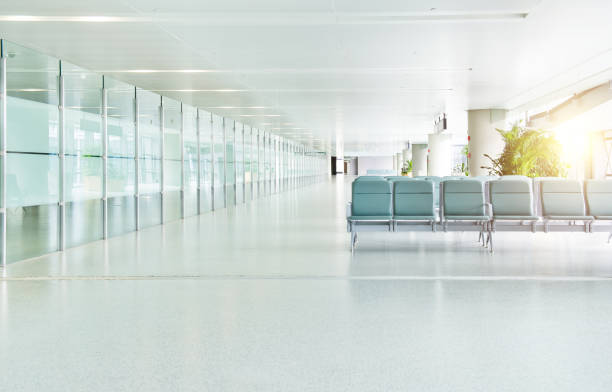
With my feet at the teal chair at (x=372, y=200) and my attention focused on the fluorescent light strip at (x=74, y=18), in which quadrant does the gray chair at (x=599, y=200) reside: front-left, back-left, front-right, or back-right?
back-left

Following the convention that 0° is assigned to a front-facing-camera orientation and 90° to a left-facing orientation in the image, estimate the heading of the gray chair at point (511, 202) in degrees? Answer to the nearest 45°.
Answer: approximately 0°

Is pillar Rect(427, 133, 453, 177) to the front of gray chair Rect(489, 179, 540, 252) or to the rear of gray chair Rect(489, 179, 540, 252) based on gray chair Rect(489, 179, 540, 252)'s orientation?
to the rear

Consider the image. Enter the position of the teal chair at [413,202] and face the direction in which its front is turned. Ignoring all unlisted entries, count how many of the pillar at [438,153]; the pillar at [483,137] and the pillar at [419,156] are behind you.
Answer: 3

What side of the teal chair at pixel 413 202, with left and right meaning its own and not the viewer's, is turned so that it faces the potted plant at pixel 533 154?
back

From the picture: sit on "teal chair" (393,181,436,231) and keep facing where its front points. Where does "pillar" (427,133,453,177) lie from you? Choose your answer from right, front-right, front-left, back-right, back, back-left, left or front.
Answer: back

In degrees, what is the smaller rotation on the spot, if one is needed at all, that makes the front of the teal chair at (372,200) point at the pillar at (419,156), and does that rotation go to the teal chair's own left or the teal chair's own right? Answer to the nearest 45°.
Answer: approximately 180°

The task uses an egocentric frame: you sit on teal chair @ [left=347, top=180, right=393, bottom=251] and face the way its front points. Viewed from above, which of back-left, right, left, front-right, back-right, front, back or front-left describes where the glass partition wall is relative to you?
back-right

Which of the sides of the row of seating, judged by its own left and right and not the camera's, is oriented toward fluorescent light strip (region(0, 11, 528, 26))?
right

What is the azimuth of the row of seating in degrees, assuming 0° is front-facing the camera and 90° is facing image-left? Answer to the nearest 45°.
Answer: approximately 0°
